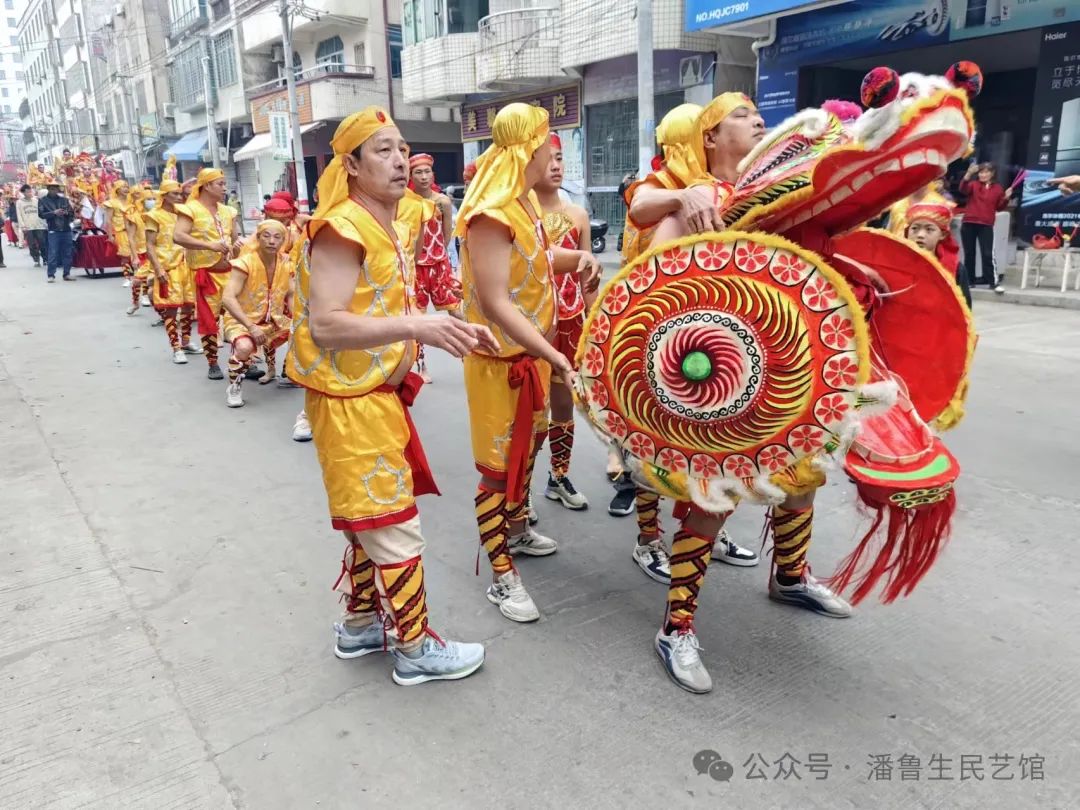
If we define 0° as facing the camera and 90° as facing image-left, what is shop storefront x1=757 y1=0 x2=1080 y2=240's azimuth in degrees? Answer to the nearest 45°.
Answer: approximately 45°

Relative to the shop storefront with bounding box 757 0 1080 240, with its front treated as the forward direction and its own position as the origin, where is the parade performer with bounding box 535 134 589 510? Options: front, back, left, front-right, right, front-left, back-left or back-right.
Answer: front-left

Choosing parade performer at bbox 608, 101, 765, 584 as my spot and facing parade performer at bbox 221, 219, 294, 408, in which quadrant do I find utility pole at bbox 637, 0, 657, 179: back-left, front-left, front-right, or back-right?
front-right

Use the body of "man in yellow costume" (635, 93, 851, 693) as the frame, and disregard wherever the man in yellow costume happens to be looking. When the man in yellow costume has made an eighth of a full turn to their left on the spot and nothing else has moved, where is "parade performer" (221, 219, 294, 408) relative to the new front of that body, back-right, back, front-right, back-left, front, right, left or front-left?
back-left

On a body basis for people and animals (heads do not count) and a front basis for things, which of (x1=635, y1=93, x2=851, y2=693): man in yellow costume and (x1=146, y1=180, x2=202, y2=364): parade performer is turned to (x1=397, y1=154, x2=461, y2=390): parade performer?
(x1=146, y1=180, x2=202, y2=364): parade performer

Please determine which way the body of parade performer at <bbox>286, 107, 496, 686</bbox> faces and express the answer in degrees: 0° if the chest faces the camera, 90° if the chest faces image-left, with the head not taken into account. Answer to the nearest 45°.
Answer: approximately 270°

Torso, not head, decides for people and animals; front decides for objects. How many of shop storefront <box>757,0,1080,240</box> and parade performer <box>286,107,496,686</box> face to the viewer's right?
1

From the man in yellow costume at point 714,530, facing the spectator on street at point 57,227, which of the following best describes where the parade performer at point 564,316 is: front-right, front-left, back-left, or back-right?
front-right

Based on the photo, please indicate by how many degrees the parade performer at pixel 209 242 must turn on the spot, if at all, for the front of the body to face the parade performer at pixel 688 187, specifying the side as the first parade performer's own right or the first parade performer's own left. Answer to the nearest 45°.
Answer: approximately 45° to the first parade performer's own right

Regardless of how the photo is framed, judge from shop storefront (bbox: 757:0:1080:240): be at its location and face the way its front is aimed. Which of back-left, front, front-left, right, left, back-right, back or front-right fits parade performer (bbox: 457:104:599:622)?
front-left

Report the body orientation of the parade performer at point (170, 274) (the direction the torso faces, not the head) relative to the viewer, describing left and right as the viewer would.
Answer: facing the viewer and to the right of the viewer

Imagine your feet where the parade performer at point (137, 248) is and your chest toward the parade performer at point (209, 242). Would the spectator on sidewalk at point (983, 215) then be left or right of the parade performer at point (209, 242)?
left
